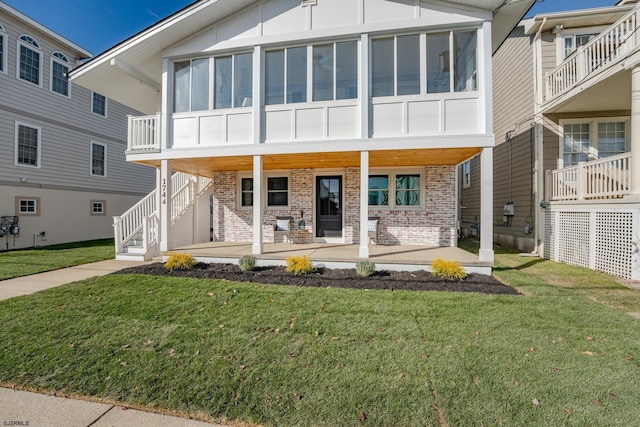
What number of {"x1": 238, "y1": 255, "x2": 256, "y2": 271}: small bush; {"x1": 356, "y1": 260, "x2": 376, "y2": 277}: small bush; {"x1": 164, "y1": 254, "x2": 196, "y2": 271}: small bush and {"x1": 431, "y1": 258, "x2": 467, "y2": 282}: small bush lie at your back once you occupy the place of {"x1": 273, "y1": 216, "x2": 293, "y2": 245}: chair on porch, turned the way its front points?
0

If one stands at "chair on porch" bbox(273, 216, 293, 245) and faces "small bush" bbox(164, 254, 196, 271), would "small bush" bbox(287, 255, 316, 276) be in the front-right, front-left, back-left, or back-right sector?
front-left

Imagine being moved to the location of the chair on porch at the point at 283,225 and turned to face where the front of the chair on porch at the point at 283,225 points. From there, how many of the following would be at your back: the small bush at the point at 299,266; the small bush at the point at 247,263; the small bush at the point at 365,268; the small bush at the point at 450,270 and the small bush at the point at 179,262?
0

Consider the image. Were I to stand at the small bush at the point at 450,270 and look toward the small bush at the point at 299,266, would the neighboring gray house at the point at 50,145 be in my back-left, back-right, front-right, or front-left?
front-right

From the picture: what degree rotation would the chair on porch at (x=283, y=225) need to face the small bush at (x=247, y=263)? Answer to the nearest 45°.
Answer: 0° — it already faces it

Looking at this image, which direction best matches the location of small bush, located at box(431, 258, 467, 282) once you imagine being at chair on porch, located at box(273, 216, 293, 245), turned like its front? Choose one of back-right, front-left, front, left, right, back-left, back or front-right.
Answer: front-left

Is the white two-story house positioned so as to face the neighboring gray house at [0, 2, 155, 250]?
no

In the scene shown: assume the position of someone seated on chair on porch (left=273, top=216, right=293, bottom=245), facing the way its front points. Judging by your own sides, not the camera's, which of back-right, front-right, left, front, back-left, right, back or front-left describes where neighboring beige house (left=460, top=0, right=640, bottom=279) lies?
left

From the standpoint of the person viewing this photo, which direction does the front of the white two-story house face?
facing the viewer

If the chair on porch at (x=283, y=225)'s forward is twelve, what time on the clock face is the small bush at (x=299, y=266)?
The small bush is roughly at 12 o'clock from the chair on porch.

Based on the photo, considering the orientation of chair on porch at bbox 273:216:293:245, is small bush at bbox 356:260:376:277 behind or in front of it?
in front
